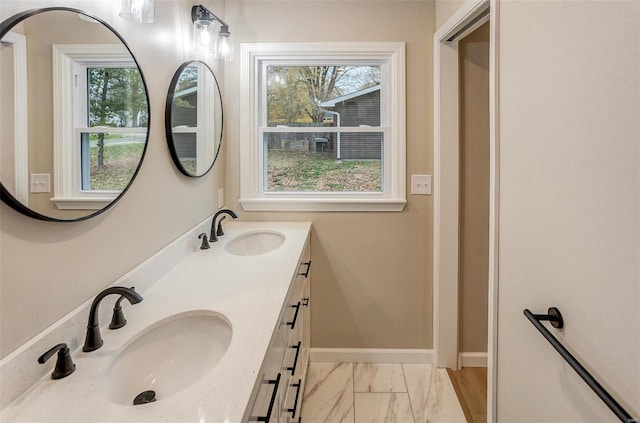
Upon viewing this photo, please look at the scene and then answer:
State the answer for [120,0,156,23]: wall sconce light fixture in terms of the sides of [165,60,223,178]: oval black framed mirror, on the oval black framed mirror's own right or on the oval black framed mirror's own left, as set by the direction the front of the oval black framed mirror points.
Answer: on the oval black framed mirror's own right

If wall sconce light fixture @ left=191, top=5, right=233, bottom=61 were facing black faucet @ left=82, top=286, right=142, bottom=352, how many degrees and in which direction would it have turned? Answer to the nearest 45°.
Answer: approximately 45° to its right

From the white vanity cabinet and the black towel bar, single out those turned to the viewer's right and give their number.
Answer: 1

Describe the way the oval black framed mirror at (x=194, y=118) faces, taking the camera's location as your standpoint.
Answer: facing the viewer and to the right of the viewer

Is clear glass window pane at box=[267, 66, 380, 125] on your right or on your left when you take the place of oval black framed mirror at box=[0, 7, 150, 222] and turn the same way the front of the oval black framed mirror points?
on your left

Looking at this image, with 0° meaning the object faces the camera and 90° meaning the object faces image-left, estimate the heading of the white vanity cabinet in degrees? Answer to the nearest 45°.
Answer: approximately 270°
